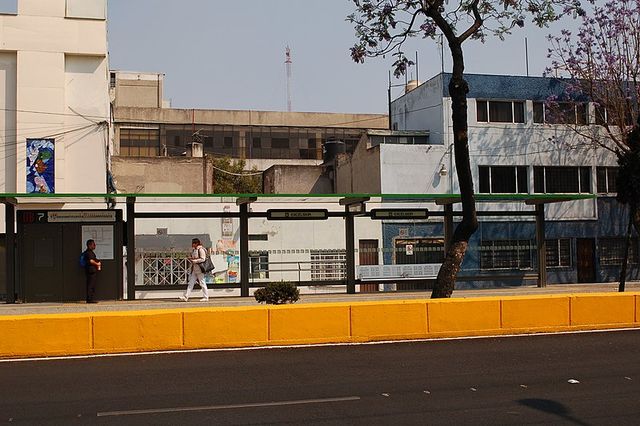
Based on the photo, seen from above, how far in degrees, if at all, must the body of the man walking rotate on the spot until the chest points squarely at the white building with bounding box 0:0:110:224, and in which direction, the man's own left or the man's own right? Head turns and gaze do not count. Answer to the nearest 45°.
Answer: approximately 45° to the man's own right

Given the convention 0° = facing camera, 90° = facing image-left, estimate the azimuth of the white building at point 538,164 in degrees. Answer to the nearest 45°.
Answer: approximately 0°

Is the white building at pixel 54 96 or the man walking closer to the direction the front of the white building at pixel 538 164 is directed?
the man walking

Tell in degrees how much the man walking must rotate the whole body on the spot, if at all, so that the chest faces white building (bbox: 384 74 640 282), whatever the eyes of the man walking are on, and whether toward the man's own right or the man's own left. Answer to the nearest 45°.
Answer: approximately 135° to the man's own right

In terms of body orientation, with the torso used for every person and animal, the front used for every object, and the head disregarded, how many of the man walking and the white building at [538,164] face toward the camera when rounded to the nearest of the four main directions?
1

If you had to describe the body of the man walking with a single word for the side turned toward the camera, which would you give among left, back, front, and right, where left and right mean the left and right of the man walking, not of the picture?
left

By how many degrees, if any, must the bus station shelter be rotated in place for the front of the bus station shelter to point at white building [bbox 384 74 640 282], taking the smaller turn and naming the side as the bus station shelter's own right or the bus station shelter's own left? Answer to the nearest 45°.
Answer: approximately 135° to the bus station shelter's own left

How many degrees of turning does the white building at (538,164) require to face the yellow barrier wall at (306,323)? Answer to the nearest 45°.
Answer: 0° — it already faces it
